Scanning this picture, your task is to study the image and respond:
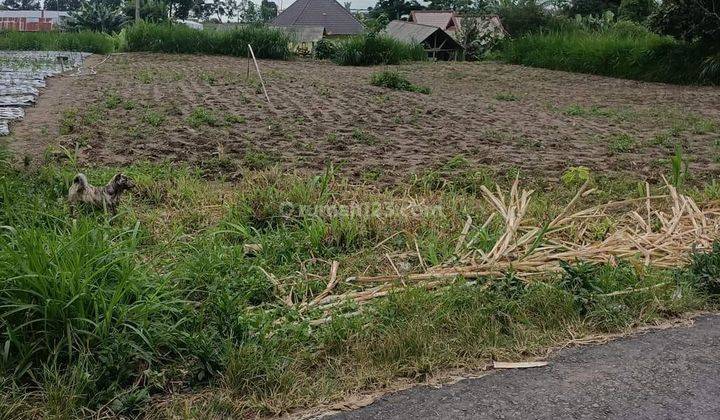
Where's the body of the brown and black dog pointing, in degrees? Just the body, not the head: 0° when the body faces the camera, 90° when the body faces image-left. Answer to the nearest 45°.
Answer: approximately 270°

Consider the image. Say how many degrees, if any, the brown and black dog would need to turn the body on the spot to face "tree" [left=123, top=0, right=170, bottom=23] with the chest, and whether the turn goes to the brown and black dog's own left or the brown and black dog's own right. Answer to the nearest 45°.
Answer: approximately 90° to the brown and black dog's own left

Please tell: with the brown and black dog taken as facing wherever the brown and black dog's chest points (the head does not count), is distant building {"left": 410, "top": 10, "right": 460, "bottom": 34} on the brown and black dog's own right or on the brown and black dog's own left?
on the brown and black dog's own left

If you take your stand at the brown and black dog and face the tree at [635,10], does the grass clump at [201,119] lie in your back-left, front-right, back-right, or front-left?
front-left

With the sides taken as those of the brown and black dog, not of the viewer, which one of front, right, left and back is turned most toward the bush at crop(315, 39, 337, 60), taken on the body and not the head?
left

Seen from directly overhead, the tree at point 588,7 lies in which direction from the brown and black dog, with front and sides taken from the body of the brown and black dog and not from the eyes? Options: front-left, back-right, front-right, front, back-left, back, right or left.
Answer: front-left

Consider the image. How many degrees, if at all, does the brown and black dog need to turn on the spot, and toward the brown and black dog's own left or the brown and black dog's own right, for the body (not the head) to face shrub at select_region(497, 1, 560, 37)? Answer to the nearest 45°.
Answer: approximately 45° to the brown and black dog's own left

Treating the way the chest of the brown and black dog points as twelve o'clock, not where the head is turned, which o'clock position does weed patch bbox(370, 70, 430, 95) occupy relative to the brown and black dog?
The weed patch is roughly at 10 o'clock from the brown and black dog.

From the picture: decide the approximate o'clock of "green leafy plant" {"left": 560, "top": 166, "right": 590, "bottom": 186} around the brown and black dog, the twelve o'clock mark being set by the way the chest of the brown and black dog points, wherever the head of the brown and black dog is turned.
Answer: The green leafy plant is roughly at 12 o'clock from the brown and black dog.

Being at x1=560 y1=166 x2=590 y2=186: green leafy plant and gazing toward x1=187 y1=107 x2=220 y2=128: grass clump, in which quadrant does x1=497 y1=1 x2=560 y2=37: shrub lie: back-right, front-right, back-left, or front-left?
front-right

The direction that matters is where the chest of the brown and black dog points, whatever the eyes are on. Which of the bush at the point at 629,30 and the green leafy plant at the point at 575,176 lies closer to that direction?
the green leafy plant

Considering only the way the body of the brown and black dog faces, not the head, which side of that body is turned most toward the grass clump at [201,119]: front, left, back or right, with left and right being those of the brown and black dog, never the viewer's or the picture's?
left

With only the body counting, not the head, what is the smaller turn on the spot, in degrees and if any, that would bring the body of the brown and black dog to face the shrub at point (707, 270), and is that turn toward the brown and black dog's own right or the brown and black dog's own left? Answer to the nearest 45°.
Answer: approximately 45° to the brown and black dog's own right

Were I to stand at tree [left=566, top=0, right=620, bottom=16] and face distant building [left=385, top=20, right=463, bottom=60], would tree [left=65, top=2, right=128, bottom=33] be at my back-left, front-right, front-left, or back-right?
front-right
